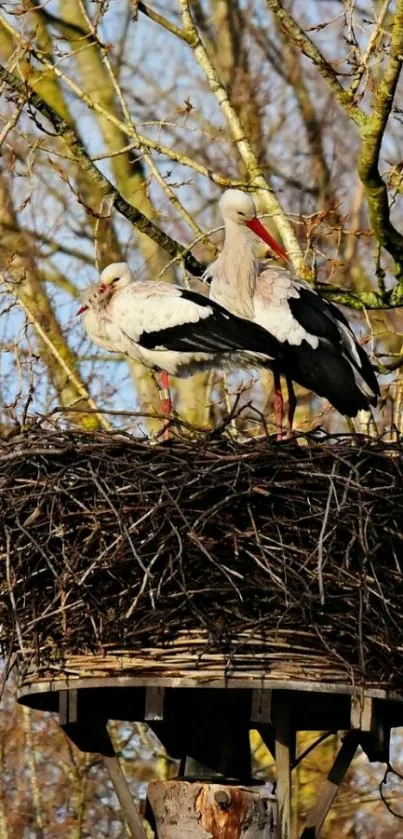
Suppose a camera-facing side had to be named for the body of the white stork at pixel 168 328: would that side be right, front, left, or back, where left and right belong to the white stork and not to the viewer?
left

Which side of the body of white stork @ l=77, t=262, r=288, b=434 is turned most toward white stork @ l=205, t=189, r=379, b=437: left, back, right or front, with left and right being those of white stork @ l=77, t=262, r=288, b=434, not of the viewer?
back
